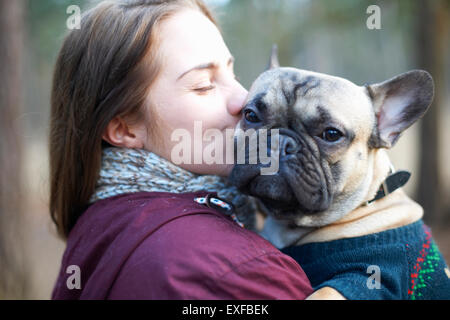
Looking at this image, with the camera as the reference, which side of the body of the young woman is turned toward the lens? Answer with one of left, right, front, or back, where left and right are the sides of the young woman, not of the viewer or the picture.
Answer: right

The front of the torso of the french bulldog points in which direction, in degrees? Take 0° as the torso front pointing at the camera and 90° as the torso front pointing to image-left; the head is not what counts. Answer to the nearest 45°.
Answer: approximately 45°

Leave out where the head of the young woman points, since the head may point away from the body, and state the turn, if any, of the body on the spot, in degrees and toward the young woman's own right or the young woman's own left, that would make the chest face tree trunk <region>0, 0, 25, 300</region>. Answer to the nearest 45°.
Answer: approximately 135° to the young woman's own left
